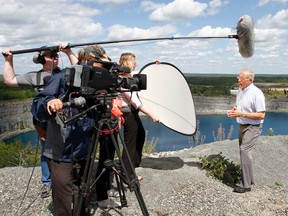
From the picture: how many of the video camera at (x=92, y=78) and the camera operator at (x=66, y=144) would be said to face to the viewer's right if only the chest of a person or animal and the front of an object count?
2

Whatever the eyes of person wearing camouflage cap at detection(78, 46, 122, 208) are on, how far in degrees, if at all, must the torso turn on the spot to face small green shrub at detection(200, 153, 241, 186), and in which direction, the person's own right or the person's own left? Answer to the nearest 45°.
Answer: approximately 45° to the person's own left

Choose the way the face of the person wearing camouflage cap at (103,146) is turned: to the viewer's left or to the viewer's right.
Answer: to the viewer's right

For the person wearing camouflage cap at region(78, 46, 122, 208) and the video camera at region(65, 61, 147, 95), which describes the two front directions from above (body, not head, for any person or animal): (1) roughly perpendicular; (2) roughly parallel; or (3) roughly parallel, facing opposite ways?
roughly parallel

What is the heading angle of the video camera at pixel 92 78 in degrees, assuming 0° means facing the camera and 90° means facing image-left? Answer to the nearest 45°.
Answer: approximately 270°

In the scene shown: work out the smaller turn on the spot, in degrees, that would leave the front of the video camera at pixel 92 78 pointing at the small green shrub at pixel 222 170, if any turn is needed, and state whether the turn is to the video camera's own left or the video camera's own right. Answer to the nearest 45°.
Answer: approximately 45° to the video camera's own left

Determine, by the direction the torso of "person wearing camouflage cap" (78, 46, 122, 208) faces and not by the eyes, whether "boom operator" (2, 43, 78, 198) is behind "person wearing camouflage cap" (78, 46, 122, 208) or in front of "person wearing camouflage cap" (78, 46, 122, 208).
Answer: behind

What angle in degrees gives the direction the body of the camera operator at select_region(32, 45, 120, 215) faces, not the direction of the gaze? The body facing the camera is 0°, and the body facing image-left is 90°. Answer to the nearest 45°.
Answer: approximately 270°

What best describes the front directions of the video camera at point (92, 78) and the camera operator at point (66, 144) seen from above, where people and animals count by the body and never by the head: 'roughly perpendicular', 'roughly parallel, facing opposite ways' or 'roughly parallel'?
roughly parallel
